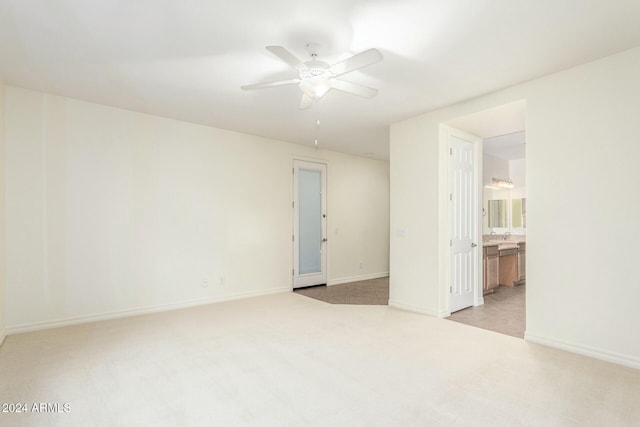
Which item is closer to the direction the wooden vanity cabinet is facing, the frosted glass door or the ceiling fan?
the ceiling fan

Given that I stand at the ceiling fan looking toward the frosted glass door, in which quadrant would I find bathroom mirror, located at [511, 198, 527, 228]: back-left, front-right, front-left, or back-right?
front-right

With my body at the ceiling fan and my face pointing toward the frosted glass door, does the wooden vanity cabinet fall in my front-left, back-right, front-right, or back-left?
front-right

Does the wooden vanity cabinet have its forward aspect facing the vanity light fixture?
no

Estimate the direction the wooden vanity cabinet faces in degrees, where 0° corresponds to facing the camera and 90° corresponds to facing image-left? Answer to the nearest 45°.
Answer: approximately 315°

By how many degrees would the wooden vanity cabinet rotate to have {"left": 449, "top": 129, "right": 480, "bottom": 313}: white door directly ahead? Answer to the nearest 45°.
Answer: approximately 45° to its right

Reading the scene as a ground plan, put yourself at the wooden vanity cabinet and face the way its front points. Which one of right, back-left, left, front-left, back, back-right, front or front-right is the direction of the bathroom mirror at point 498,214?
back-left

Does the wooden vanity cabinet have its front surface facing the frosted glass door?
no

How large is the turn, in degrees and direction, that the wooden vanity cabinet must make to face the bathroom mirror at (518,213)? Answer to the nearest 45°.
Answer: approximately 135° to its left

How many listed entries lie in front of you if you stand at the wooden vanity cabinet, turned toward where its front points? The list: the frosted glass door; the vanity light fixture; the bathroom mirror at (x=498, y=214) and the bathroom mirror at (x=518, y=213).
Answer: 0

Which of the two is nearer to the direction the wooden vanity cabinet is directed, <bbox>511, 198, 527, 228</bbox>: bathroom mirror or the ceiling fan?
the ceiling fan

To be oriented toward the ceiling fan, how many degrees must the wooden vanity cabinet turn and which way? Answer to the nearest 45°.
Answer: approximately 45° to its right

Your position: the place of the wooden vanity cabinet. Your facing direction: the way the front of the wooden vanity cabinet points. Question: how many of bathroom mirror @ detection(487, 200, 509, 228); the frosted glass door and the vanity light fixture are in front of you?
0
